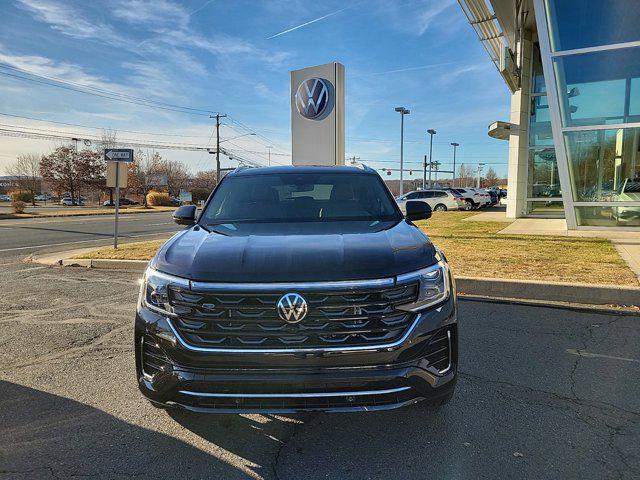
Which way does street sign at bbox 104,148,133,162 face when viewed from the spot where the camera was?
facing the viewer

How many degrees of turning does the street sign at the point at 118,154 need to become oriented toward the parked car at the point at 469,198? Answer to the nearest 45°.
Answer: approximately 135° to its left

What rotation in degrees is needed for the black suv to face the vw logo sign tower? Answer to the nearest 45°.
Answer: approximately 180°

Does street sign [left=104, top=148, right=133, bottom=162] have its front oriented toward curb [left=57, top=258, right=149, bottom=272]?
yes

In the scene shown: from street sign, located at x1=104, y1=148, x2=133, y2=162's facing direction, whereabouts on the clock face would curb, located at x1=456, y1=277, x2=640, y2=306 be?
The curb is roughly at 11 o'clock from the street sign.

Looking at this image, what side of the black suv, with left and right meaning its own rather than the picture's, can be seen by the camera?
front

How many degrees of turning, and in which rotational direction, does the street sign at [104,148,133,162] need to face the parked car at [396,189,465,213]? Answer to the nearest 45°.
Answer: approximately 135° to its left

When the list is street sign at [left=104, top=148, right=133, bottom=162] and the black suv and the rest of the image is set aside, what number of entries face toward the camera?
2

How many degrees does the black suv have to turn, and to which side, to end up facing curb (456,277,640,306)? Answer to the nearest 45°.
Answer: approximately 135° to its left

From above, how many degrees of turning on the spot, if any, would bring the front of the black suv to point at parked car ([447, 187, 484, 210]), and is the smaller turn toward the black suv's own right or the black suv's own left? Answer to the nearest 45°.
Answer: approximately 180°

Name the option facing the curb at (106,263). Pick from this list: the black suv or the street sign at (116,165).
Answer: the street sign

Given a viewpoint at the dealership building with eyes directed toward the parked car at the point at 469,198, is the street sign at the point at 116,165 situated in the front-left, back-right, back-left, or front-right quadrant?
back-left

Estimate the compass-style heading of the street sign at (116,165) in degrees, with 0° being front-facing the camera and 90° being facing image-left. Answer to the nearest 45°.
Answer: approximately 0°

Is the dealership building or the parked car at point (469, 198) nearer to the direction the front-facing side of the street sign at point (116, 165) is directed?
the dealership building
